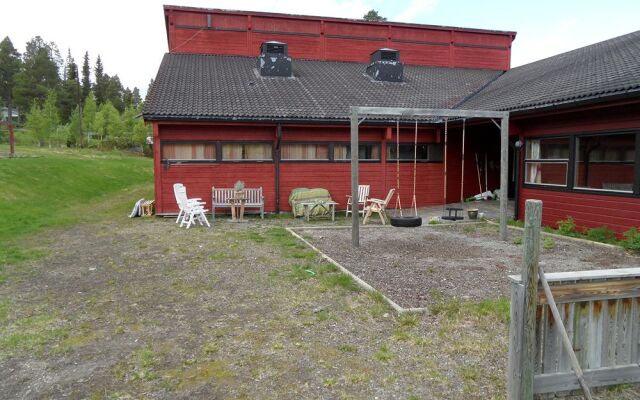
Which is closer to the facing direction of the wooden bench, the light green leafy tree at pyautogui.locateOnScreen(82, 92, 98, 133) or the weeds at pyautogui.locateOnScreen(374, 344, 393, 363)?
the weeds

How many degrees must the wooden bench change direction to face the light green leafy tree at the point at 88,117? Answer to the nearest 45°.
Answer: approximately 180°

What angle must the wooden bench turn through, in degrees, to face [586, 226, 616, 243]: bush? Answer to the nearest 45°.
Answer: approximately 45° to its left

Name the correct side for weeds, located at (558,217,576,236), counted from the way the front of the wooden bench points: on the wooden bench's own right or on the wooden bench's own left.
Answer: on the wooden bench's own left

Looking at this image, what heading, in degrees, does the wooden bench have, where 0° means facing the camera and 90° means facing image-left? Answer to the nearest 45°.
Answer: approximately 0°

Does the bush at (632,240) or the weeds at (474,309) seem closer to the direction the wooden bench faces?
the weeds

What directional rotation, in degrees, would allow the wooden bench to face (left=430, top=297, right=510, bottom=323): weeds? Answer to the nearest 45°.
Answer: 0° — it already faces it

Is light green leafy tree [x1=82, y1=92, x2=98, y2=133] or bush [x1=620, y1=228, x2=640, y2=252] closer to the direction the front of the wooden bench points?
the bush
